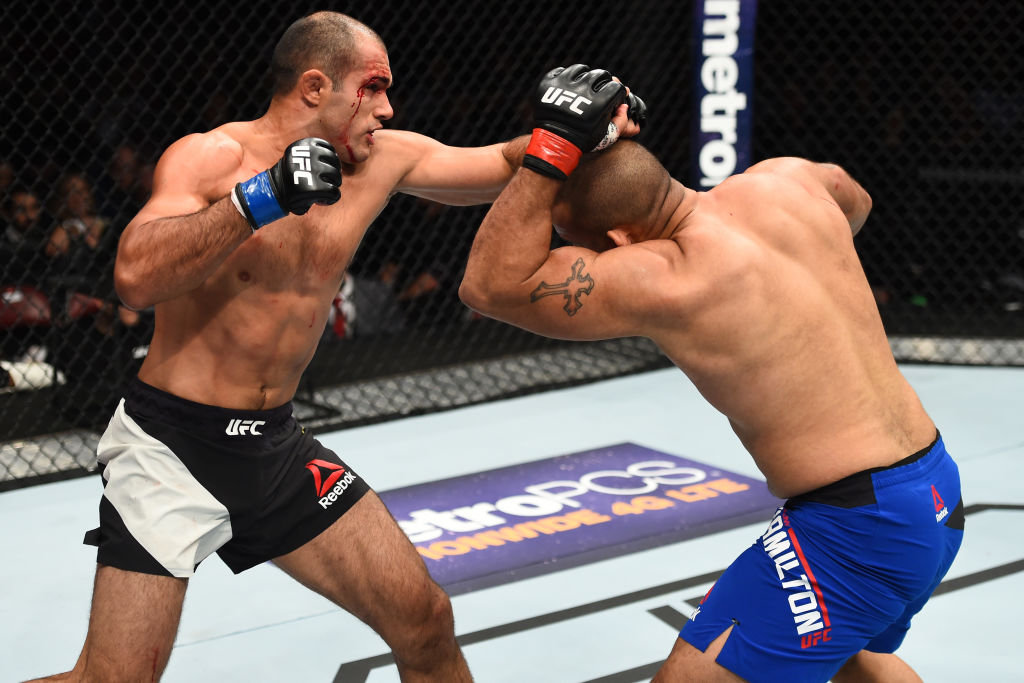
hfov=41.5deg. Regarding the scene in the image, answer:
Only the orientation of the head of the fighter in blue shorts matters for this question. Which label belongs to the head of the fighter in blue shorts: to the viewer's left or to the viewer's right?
to the viewer's left

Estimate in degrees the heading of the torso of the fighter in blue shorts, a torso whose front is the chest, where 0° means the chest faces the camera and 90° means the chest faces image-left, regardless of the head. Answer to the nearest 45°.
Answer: approximately 135°

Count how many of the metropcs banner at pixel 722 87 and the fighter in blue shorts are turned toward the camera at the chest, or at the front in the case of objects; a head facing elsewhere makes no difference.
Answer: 1

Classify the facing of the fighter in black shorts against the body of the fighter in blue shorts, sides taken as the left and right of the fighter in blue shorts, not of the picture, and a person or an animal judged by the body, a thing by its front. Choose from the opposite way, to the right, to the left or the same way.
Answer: the opposite way

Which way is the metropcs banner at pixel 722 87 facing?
toward the camera

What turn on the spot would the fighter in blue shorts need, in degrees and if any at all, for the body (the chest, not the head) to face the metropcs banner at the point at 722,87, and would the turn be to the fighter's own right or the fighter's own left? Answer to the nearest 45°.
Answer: approximately 45° to the fighter's own right

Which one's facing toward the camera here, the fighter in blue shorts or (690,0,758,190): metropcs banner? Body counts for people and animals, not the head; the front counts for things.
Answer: the metropcs banner

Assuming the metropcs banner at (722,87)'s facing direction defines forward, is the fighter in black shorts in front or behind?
in front

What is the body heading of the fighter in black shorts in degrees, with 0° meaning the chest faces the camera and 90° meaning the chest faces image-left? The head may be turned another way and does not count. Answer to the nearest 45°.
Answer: approximately 315°

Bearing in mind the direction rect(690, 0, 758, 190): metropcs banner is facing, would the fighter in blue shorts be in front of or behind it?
in front

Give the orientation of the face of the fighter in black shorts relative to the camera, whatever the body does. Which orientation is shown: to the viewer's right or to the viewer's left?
to the viewer's right

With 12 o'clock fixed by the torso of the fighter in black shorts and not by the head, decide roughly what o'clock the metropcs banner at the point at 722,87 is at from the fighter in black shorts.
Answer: The metropcs banner is roughly at 8 o'clock from the fighter in black shorts.
